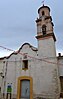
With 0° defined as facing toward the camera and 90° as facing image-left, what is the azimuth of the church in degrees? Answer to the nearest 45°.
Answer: approximately 0°
